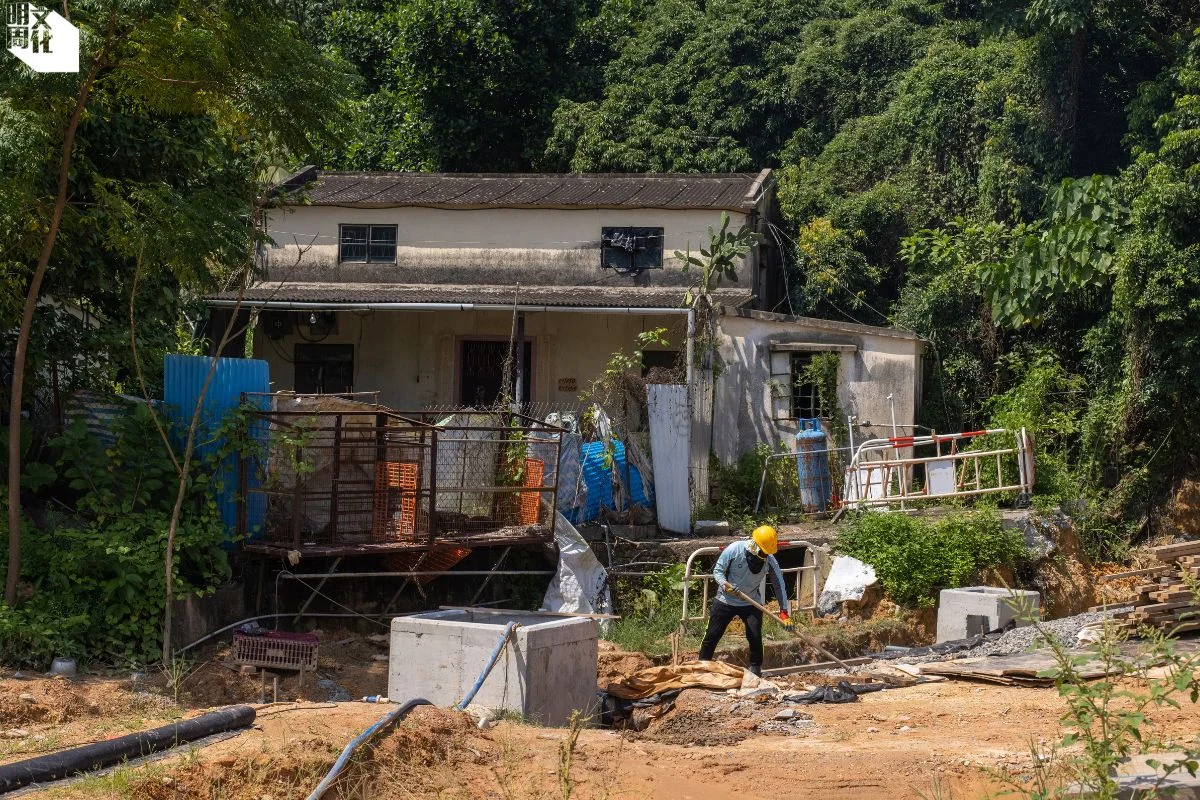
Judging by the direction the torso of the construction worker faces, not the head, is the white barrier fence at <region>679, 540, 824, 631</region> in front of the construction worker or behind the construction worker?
behind

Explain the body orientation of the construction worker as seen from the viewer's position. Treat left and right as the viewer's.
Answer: facing the viewer and to the right of the viewer

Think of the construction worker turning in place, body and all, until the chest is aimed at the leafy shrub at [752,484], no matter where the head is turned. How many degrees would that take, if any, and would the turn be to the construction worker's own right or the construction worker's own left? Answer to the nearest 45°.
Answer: approximately 135° to the construction worker's own left

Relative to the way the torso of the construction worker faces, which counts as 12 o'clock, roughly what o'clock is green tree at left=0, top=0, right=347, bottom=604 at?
The green tree is roughly at 4 o'clock from the construction worker.

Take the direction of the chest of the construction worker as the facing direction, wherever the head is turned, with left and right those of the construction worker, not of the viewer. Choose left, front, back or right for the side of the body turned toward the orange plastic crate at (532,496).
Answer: back

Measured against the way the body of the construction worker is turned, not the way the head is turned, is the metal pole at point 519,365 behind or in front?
behind

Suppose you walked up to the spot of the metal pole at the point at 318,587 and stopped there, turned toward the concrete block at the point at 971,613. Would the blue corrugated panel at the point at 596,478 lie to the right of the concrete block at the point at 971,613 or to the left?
left

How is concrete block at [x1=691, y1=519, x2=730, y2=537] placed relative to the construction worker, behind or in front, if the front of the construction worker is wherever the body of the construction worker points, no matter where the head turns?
behind

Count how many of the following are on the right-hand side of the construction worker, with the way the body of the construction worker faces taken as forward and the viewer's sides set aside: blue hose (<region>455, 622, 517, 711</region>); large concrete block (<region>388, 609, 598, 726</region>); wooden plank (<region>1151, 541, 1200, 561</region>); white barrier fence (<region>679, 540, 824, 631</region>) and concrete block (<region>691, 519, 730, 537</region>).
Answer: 2

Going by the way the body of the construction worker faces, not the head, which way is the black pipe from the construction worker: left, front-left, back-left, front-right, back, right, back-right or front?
right

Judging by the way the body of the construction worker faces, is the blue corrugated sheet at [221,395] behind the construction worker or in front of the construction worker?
behind
